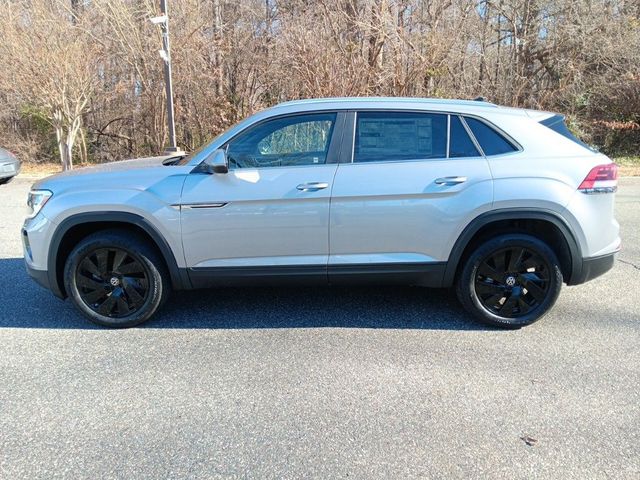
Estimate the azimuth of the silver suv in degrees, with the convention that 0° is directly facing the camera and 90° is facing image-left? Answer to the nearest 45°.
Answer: approximately 90°
